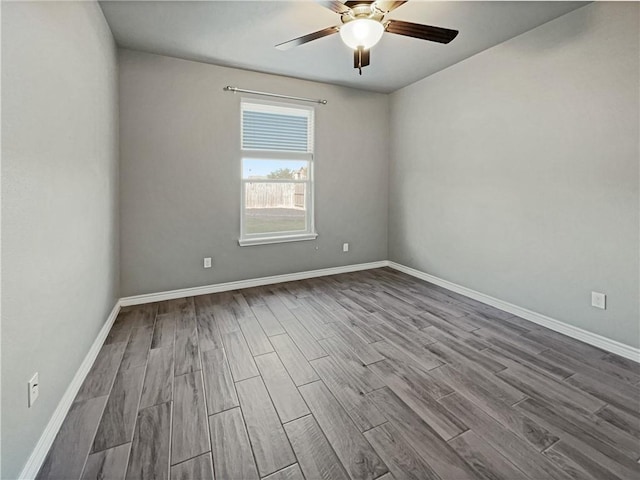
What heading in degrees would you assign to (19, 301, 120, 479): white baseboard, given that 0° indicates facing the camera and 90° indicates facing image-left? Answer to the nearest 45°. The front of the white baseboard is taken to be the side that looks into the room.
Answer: approximately 270°

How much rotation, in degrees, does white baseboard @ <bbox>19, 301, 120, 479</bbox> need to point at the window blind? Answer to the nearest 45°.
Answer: approximately 45° to its left

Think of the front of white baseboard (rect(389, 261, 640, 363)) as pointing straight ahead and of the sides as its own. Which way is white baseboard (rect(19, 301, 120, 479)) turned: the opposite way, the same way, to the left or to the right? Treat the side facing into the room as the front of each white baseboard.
the opposite way

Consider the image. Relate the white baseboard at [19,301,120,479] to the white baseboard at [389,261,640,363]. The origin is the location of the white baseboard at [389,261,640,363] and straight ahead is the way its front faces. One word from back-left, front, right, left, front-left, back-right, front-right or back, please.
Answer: front

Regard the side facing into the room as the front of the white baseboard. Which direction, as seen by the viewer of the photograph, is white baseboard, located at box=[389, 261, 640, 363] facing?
facing the viewer and to the left of the viewer

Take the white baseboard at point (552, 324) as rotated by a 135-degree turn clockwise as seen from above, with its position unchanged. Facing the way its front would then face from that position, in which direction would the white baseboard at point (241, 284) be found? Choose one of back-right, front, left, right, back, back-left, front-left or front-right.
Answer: left

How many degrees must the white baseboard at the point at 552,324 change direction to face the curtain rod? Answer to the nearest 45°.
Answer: approximately 45° to its right

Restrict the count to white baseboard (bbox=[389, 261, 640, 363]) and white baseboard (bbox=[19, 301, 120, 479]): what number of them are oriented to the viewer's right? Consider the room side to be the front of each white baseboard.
1

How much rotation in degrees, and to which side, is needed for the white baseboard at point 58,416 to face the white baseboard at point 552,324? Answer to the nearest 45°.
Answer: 0° — it already faces it
